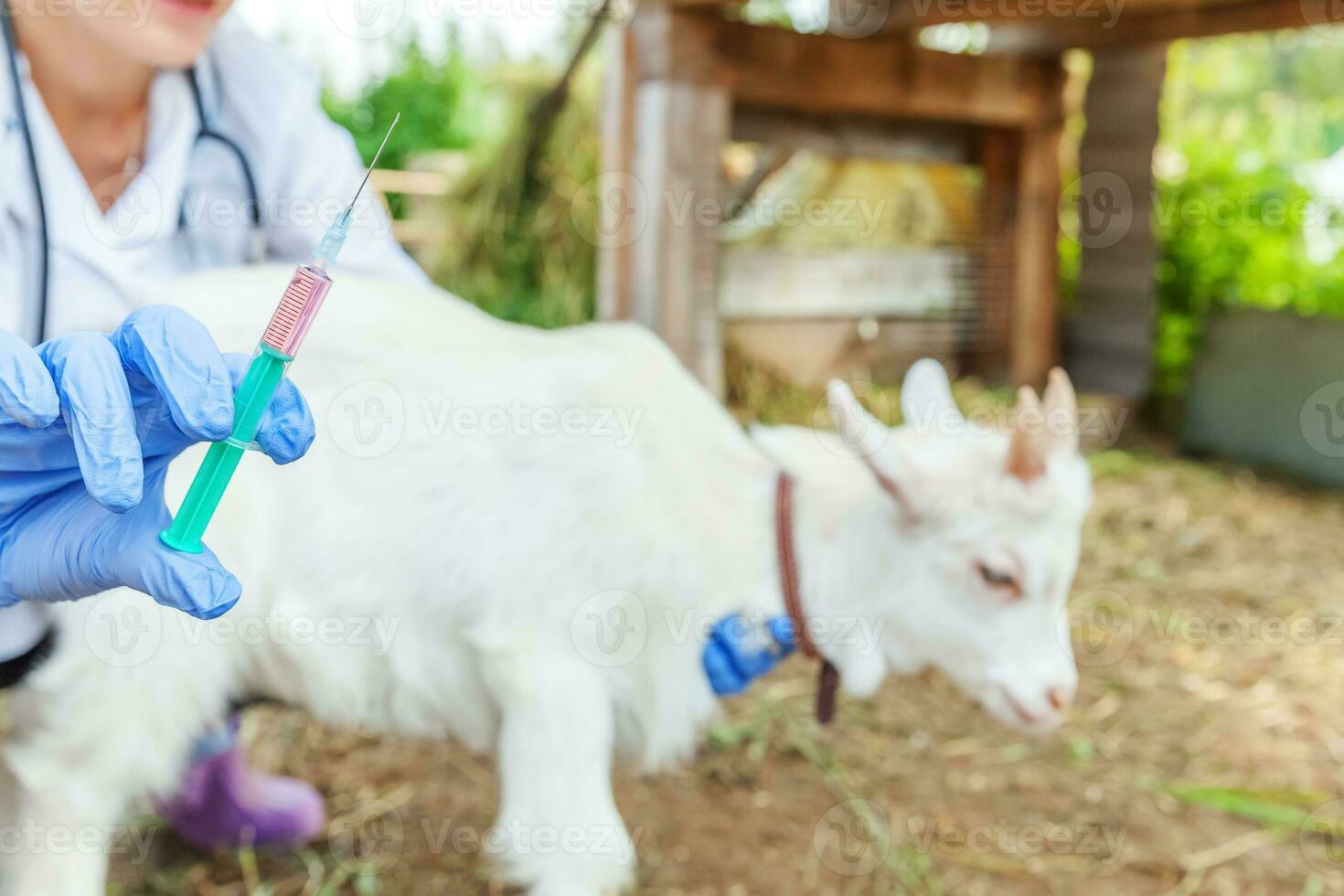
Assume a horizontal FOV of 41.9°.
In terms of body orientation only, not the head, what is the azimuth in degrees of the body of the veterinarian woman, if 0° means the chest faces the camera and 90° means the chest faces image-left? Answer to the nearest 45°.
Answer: approximately 315°

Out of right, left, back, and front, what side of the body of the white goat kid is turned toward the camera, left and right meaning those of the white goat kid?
right

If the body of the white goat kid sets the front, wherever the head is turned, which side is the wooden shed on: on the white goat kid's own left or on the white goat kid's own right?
on the white goat kid's own left

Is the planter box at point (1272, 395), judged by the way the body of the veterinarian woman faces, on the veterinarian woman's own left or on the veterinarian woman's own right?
on the veterinarian woman's own left

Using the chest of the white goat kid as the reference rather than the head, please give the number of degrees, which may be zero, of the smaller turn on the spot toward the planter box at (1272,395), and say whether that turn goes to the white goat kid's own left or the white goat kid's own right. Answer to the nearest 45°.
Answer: approximately 45° to the white goat kid's own left
